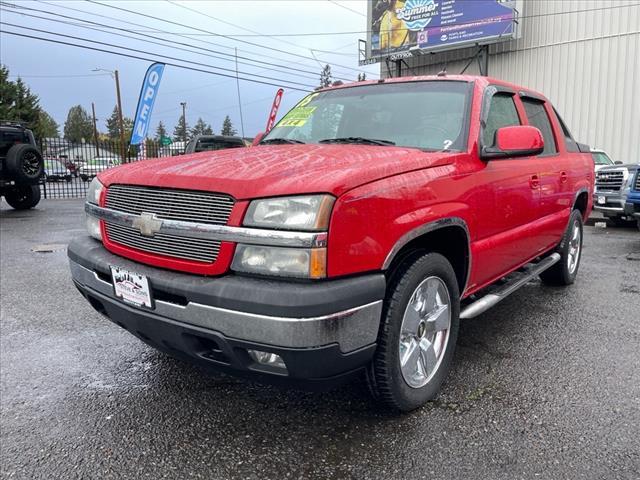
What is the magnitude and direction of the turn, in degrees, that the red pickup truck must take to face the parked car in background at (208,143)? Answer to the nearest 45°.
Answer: approximately 135° to its right

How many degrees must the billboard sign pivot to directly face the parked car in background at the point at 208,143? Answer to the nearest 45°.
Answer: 0° — it already faces it

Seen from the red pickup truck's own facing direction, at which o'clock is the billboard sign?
The billboard sign is roughly at 5 o'clock from the red pickup truck.

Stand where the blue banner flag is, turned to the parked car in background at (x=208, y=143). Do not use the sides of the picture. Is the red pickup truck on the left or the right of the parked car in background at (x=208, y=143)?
right
